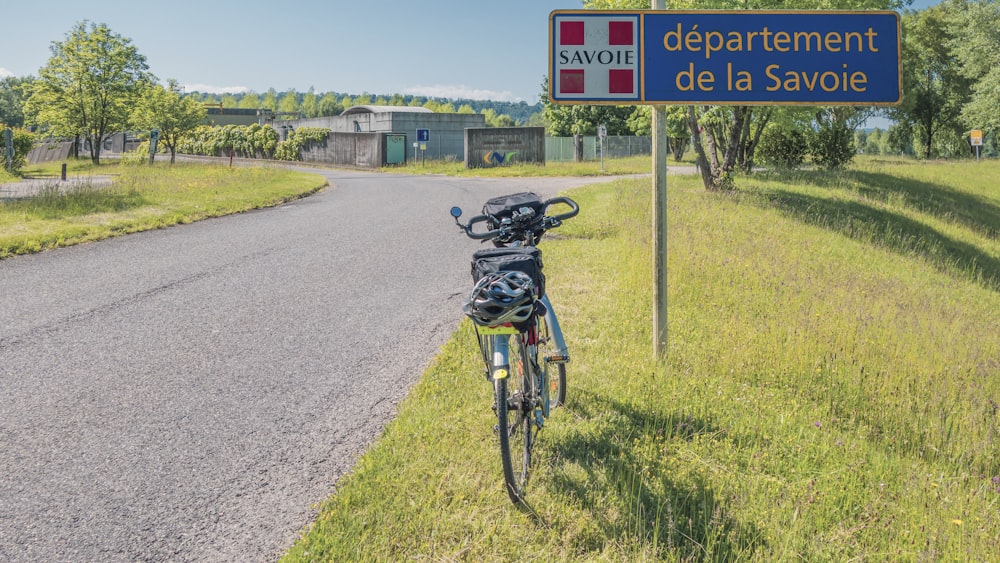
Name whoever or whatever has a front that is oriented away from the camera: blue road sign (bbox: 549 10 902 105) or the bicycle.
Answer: the bicycle

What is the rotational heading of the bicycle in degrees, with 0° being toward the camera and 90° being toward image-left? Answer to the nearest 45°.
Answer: approximately 180°

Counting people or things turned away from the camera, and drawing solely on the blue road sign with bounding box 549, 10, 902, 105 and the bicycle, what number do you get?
1

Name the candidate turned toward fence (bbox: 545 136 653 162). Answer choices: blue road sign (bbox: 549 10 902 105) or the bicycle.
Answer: the bicycle

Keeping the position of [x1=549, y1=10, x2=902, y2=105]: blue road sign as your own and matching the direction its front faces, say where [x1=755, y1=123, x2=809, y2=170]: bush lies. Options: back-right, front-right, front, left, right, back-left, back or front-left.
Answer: back

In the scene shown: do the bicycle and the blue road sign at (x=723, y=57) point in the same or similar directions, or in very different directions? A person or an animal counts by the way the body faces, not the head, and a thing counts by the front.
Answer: very different directions

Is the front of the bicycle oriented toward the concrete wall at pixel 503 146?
yes
